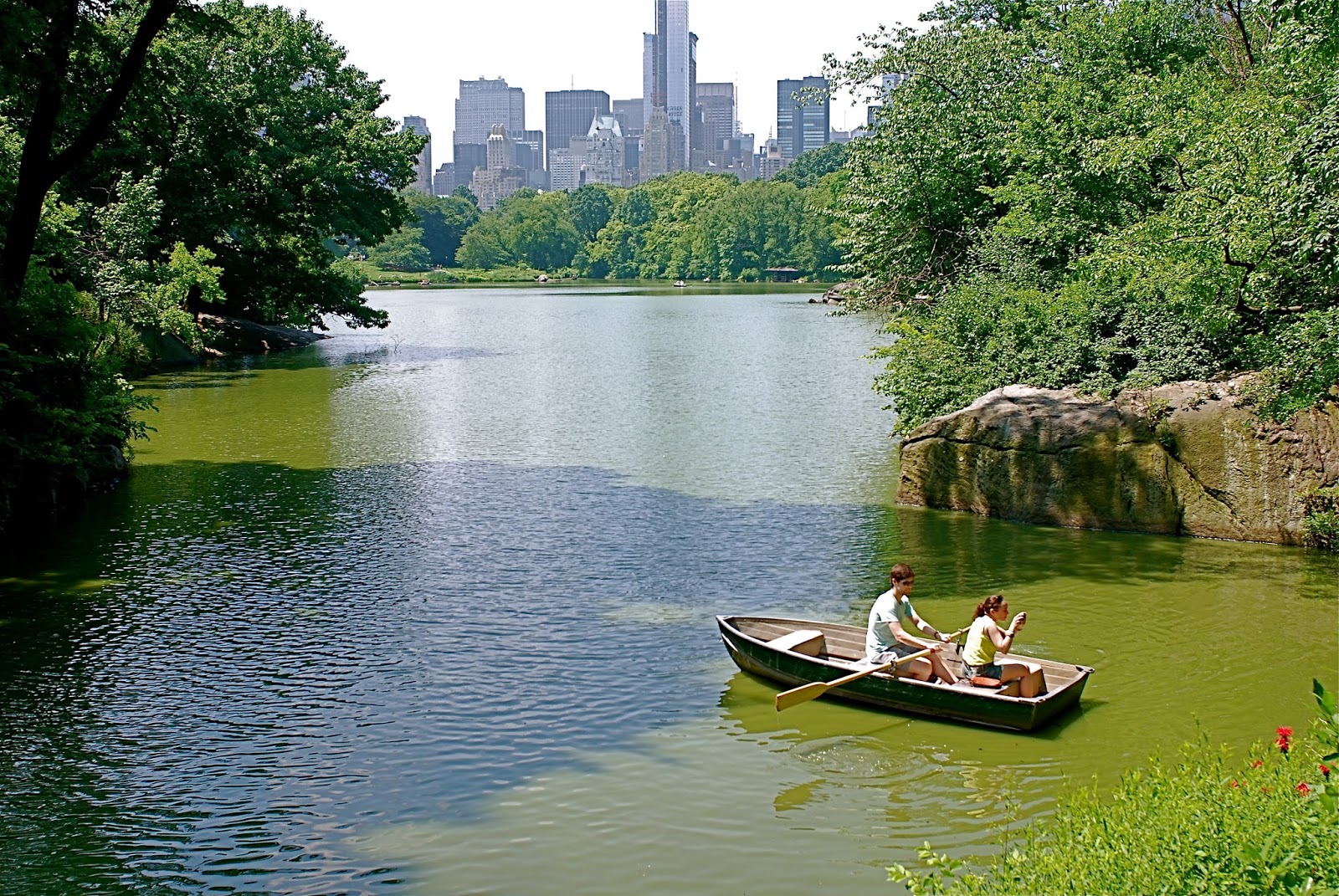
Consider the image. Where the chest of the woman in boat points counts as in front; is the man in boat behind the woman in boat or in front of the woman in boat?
behind

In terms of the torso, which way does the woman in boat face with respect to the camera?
to the viewer's right

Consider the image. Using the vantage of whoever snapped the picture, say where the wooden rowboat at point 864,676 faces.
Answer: facing away from the viewer and to the left of the viewer

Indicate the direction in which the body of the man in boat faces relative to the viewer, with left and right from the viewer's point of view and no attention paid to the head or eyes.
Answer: facing the viewer and to the right of the viewer

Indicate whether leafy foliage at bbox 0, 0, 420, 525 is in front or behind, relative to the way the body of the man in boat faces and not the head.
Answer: behind

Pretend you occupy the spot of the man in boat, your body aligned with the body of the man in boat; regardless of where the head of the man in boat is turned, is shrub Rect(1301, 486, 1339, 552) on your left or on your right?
on your left

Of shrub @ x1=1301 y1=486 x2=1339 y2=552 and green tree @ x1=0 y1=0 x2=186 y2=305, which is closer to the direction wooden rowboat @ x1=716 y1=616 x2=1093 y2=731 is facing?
the green tree

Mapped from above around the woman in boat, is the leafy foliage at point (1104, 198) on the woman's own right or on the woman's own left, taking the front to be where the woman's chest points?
on the woman's own left

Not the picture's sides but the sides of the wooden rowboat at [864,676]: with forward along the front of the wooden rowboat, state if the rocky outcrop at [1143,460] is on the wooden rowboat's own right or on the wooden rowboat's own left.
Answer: on the wooden rowboat's own right
